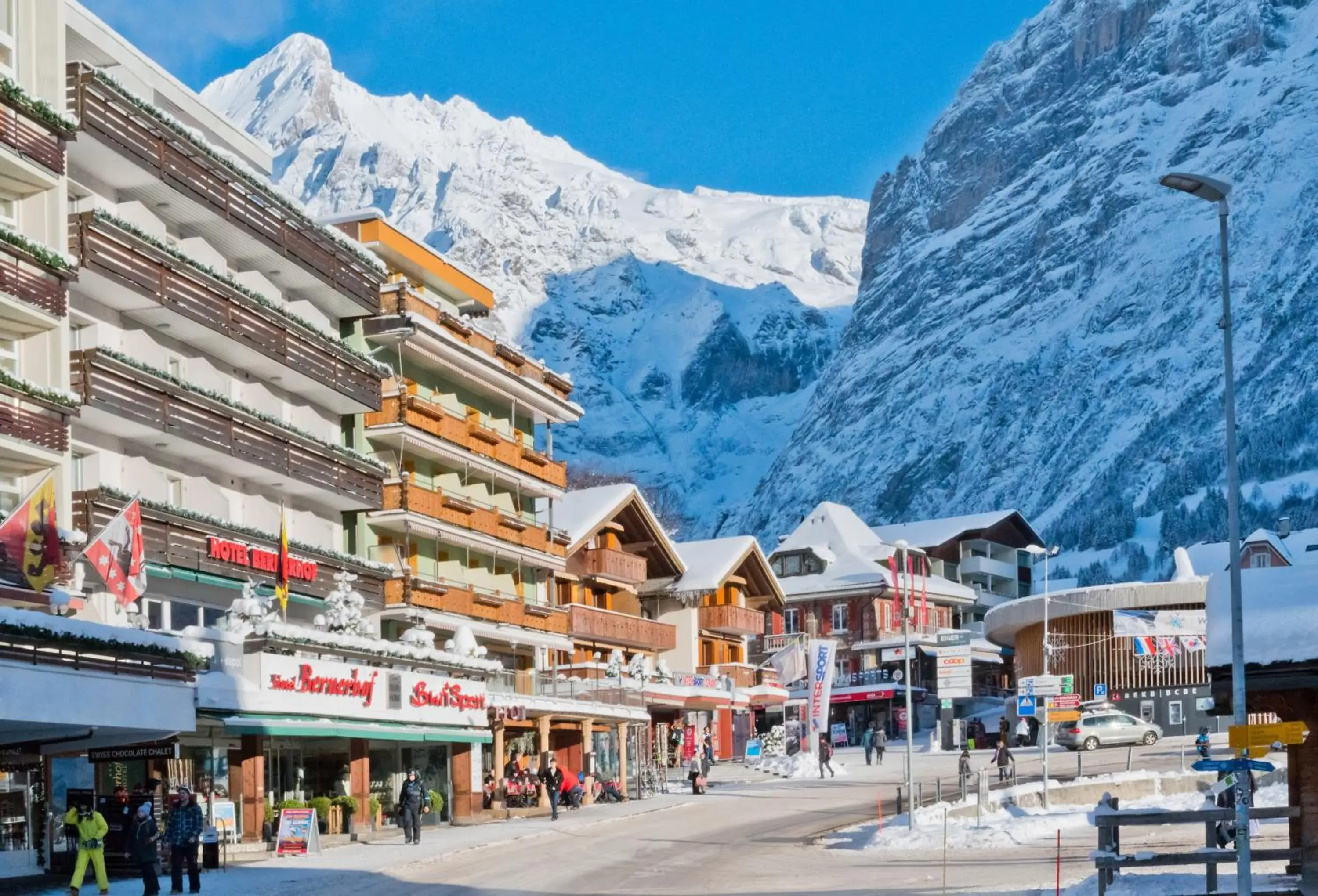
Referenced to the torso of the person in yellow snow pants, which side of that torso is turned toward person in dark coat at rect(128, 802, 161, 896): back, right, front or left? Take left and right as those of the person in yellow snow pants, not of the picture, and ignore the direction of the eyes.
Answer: left

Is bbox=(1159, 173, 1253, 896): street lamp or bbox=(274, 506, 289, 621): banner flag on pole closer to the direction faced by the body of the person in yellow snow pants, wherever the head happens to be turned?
the street lamp

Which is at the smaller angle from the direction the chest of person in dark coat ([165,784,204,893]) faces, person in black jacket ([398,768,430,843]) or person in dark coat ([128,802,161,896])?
the person in dark coat

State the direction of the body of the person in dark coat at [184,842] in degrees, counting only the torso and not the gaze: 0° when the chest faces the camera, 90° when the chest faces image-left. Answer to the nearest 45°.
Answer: approximately 0°

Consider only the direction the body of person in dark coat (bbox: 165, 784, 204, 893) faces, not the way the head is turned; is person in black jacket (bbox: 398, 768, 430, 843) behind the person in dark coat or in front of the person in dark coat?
behind

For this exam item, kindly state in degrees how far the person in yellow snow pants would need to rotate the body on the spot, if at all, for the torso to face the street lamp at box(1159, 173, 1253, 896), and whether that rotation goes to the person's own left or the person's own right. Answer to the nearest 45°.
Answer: approximately 45° to the person's own left

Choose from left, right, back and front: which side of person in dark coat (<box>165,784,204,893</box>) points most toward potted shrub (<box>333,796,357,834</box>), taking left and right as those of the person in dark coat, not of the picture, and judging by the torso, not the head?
back

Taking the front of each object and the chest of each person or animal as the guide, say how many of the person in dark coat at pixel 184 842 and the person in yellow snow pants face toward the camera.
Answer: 2

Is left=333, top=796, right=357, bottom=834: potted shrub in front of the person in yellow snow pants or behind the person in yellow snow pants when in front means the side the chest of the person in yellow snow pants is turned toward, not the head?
behind
